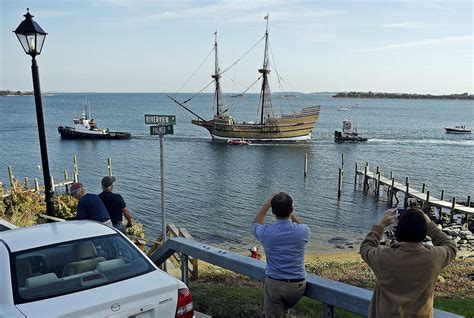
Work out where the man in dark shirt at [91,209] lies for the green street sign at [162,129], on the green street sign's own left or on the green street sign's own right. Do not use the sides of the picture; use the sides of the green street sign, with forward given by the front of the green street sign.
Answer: on the green street sign's own right

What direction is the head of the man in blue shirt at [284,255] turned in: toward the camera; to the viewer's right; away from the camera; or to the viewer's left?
away from the camera

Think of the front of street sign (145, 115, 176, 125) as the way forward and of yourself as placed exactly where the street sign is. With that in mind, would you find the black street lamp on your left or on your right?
on your right

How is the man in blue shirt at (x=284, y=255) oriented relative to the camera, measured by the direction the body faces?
away from the camera

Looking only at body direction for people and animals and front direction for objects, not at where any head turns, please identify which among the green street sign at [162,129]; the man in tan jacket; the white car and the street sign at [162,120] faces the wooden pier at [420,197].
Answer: the man in tan jacket

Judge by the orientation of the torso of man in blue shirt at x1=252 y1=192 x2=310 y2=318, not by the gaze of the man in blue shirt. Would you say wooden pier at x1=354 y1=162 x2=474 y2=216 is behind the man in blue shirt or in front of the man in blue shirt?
in front

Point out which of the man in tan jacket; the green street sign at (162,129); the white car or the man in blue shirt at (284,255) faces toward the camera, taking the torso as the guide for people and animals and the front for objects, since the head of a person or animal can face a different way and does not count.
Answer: the green street sign

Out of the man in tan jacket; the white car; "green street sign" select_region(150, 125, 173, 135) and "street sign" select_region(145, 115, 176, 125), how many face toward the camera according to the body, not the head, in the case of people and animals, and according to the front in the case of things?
2

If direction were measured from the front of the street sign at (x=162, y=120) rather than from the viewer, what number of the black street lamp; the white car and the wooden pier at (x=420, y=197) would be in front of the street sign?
1

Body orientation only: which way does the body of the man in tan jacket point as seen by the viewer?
away from the camera

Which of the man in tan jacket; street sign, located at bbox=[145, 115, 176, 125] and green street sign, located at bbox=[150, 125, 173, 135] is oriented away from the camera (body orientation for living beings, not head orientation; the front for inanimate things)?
the man in tan jacket

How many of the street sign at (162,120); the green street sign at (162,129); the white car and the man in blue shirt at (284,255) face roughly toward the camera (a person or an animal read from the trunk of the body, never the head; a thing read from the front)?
2

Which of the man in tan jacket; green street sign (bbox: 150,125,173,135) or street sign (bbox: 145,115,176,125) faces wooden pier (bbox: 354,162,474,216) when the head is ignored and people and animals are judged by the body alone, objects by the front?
the man in tan jacket
